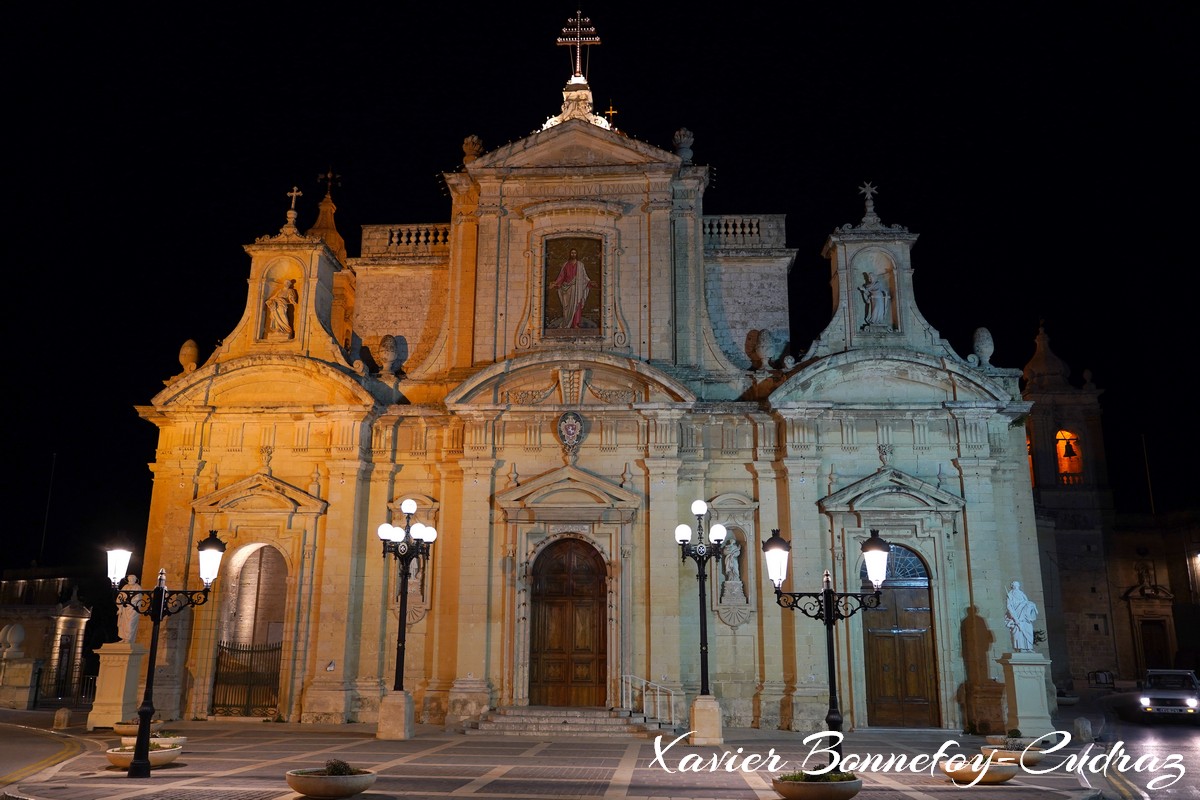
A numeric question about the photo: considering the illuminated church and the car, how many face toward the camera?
2

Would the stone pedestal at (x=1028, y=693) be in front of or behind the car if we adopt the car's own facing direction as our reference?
in front

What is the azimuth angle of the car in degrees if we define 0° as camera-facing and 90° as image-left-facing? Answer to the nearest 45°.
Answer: approximately 0°

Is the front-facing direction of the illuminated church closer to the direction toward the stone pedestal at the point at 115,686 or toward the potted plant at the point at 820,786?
the potted plant

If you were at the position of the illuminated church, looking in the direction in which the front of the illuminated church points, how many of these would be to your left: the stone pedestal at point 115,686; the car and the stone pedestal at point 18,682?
1

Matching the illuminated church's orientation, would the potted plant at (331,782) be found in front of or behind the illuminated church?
in front

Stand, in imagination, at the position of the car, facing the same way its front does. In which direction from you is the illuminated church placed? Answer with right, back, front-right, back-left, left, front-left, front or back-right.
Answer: front-right

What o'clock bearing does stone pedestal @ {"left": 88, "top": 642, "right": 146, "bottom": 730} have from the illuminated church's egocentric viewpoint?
The stone pedestal is roughly at 3 o'clock from the illuminated church.

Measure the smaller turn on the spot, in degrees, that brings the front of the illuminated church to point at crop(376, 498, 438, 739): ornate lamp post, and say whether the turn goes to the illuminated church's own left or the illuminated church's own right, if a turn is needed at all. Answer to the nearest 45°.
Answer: approximately 45° to the illuminated church's own right
